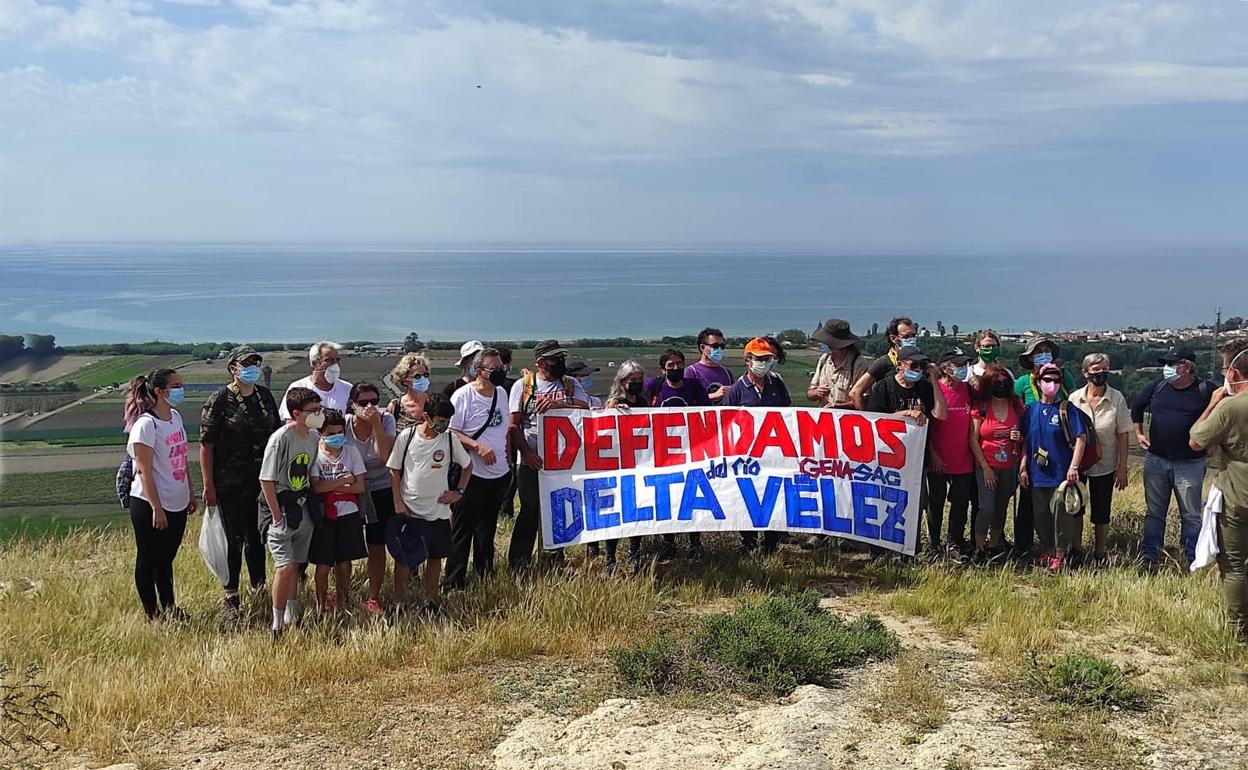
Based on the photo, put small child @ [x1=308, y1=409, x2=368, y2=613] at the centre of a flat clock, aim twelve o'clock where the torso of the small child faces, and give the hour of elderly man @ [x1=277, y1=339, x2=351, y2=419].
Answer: The elderly man is roughly at 6 o'clock from the small child.

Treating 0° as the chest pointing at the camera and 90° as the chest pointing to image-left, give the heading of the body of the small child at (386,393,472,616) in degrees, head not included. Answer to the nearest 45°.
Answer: approximately 0°

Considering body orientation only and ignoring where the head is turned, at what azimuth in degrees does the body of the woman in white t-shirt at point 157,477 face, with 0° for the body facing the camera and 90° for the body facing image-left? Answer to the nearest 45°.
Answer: approximately 315°

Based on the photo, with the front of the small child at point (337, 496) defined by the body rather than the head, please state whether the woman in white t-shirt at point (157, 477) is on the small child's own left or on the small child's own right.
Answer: on the small child's own right

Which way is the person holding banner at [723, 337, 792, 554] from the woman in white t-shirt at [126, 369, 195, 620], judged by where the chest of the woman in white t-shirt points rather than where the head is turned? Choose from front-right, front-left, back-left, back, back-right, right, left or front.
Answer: front-left

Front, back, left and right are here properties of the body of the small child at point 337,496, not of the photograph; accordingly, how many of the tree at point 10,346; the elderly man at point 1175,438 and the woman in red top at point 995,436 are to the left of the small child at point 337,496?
2

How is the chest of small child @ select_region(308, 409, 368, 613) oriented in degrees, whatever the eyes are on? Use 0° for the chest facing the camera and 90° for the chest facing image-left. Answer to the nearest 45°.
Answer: approximately 0°

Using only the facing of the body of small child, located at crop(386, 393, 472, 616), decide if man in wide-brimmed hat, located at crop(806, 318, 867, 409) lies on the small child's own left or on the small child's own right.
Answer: on the small child's own left
